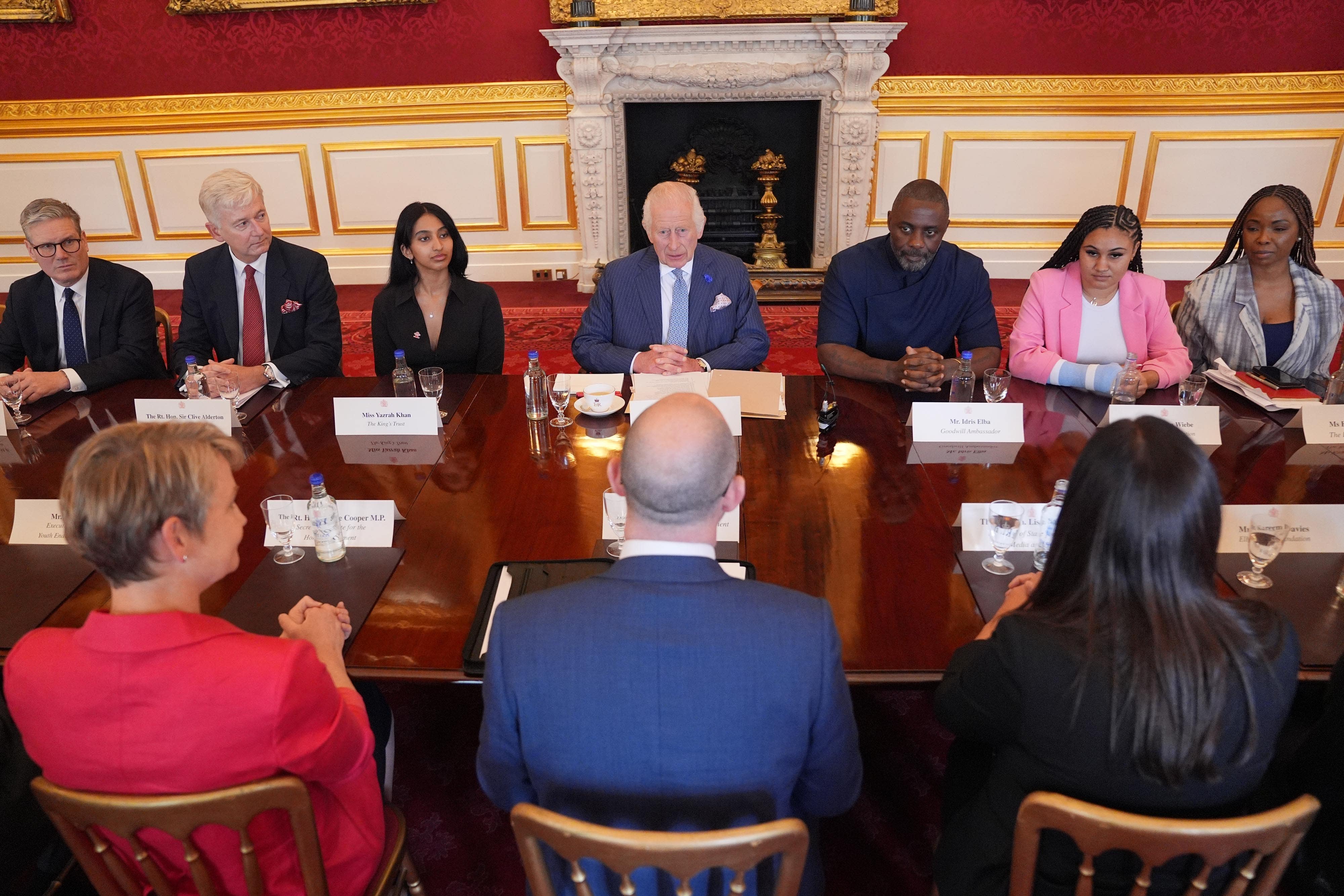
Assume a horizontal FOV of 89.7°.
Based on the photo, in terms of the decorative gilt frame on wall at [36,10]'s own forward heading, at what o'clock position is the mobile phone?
The mobile phone is roughly at 11 o'clock from the decorative gilt frame on wall.

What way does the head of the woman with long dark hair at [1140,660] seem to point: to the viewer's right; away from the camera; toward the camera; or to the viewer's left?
away from the camera

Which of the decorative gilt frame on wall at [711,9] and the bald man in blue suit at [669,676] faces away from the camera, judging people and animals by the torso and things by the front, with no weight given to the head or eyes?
the bald man in blue suit

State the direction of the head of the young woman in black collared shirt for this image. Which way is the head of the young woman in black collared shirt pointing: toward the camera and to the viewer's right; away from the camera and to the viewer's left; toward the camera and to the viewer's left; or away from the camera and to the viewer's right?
toward the camera and to the viewer's right

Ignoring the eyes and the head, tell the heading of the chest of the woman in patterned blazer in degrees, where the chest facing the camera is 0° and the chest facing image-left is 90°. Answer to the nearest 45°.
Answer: approximately 0°

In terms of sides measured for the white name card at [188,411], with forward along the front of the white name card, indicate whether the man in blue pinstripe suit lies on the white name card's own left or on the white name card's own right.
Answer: on the white name card's own left

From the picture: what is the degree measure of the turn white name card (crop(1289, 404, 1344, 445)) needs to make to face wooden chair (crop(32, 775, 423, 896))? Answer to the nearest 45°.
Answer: approximately 45° to its right

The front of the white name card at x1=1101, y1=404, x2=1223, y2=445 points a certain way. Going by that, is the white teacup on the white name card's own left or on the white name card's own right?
on the white name card's own right

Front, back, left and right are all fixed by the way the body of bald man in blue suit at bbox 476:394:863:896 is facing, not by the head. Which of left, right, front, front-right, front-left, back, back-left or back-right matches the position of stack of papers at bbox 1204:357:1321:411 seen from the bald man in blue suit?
front-right

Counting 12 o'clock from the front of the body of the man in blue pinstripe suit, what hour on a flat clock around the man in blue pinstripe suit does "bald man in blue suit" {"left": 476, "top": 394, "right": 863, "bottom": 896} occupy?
The bald man in blue suit is roughly at 12 o'clock from the man in blue pinstripe suit.
